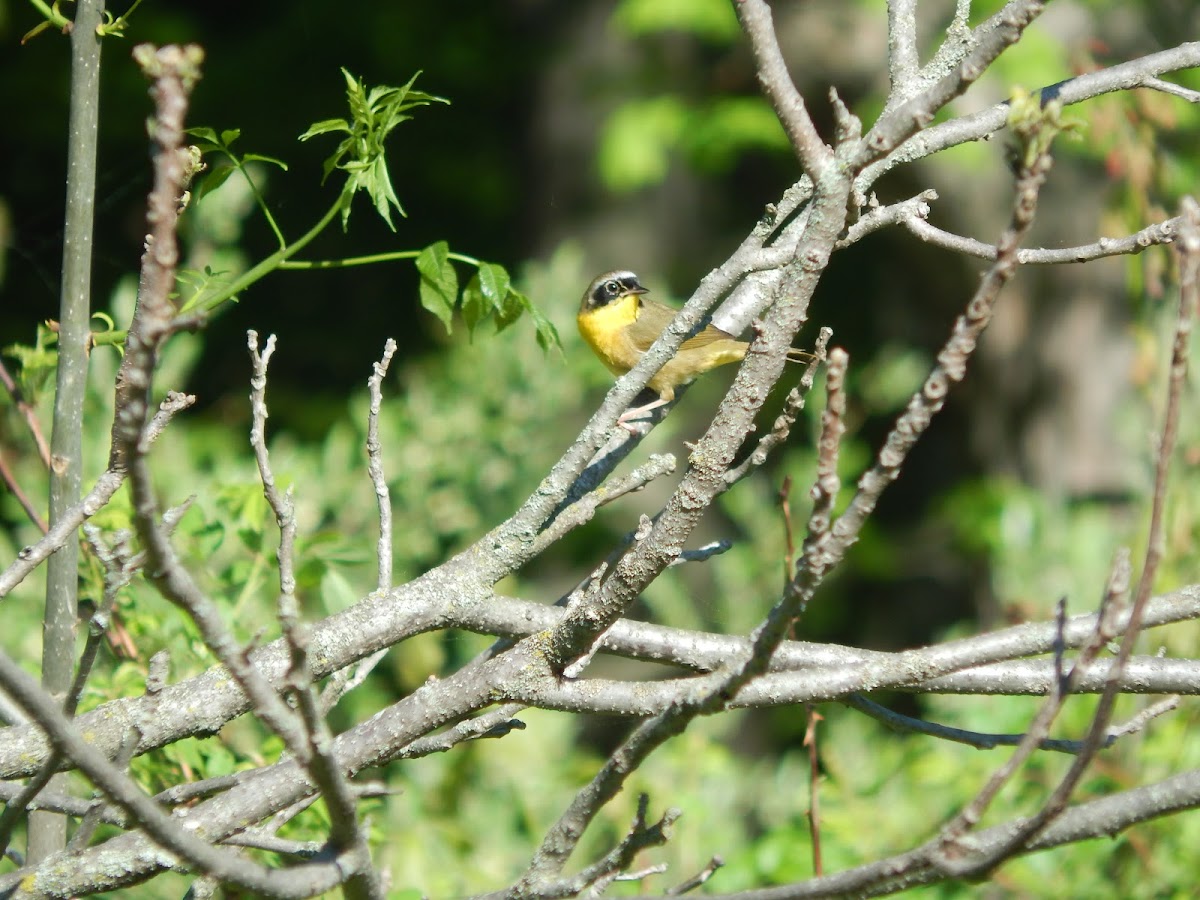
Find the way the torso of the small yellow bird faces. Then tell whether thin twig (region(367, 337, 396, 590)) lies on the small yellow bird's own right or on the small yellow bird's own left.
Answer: on the small yellow bird's own right

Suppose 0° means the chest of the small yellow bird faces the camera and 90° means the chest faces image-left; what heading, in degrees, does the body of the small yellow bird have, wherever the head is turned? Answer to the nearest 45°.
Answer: approximately 90°
